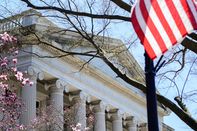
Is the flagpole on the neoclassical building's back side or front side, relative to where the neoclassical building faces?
on the front side
